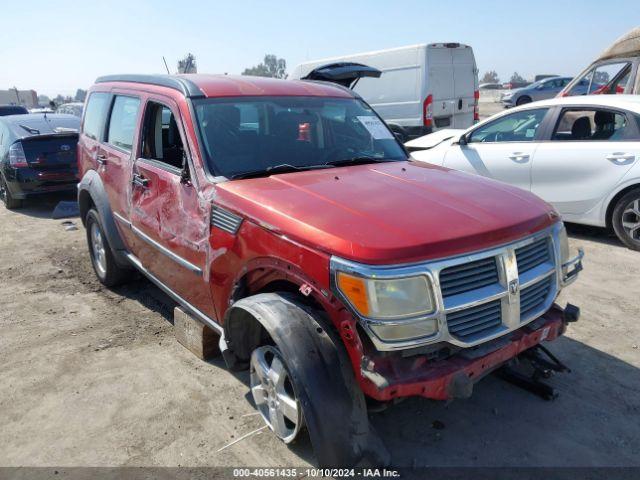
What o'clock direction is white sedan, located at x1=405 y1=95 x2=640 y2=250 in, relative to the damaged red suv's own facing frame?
The white sedan is roughly at 9 o'clock from the damaged red suv.

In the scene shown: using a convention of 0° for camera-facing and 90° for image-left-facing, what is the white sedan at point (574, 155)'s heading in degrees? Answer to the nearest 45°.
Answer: approximately 90°

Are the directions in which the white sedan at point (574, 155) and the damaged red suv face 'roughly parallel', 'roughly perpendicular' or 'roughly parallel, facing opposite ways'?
roughly parallel, facing opposite ways

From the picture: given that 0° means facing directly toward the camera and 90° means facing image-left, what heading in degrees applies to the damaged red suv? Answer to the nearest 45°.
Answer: approximately 315°

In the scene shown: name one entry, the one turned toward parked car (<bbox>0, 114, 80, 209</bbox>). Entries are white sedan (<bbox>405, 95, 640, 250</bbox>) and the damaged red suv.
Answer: the white sedan

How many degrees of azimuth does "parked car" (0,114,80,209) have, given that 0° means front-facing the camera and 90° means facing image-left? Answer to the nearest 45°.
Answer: approximately 135°

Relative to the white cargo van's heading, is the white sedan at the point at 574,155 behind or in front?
behind

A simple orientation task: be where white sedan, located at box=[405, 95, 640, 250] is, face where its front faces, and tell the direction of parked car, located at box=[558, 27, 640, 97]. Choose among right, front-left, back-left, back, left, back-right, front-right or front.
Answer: right

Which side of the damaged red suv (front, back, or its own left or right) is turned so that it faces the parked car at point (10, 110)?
back

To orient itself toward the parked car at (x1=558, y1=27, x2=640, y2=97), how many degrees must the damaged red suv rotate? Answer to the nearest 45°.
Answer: approximately 90° to its left

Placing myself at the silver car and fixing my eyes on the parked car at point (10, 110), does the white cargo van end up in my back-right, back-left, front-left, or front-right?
front-left

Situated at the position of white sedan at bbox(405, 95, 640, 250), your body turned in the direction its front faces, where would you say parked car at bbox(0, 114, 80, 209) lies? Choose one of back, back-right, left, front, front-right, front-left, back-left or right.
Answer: front

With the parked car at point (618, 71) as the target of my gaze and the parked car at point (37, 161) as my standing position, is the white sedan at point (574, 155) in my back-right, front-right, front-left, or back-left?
front-right
